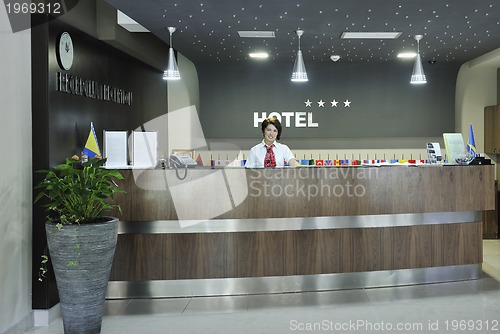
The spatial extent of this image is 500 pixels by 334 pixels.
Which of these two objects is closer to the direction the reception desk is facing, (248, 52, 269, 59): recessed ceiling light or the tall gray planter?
the tall gray planter

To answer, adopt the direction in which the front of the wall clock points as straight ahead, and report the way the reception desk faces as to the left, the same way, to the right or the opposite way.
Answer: to the right

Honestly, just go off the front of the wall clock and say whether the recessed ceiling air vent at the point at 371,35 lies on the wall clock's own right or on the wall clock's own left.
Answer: on the wall clock's own left

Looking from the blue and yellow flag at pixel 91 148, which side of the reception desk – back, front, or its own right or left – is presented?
right

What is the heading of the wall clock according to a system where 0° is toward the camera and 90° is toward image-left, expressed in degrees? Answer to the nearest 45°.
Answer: approximately 315°

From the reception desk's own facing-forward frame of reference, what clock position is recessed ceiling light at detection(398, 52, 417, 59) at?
The recessed ceiling light is roughly at 7 o'clock from the reception desk.

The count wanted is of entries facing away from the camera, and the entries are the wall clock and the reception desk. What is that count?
0

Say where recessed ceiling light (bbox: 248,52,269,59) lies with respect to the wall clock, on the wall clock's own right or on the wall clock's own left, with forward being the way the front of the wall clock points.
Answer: on the wall clock's own left

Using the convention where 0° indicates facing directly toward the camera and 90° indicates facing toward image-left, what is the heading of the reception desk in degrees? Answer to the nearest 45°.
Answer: approximately 0°
